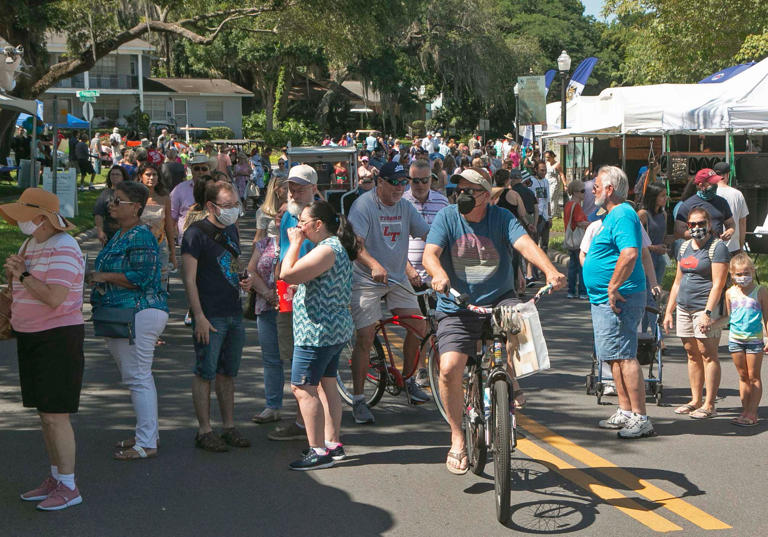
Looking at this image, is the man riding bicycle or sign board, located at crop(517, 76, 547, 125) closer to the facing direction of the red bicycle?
the man riding bicycle

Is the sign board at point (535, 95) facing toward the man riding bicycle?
yes

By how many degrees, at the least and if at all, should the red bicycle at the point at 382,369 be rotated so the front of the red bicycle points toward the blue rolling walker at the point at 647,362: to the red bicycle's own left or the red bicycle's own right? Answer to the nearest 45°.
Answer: approximately 45° to the red bicycle's own left

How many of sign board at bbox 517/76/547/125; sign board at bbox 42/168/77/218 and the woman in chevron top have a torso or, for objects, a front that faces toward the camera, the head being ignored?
2

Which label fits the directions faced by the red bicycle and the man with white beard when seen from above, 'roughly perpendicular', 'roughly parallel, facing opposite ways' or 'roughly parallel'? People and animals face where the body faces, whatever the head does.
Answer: roughly perpendicular

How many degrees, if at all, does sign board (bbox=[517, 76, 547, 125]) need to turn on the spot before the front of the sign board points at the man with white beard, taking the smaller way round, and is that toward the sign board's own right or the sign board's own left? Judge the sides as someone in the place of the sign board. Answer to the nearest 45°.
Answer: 0° — it already faces them
